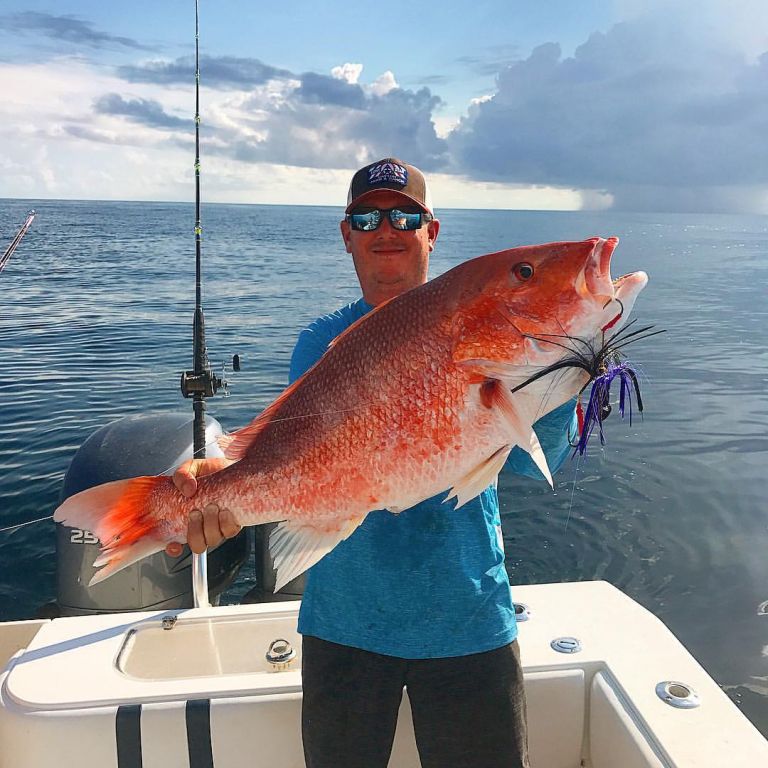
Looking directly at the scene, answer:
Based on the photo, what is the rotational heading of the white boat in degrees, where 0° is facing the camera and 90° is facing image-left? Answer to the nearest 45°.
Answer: approximately 0°

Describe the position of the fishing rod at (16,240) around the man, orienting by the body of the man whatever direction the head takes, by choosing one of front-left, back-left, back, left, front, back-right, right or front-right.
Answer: back-right

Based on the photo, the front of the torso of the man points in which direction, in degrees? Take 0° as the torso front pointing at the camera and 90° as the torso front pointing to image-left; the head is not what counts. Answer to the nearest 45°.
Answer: approximately 0°
